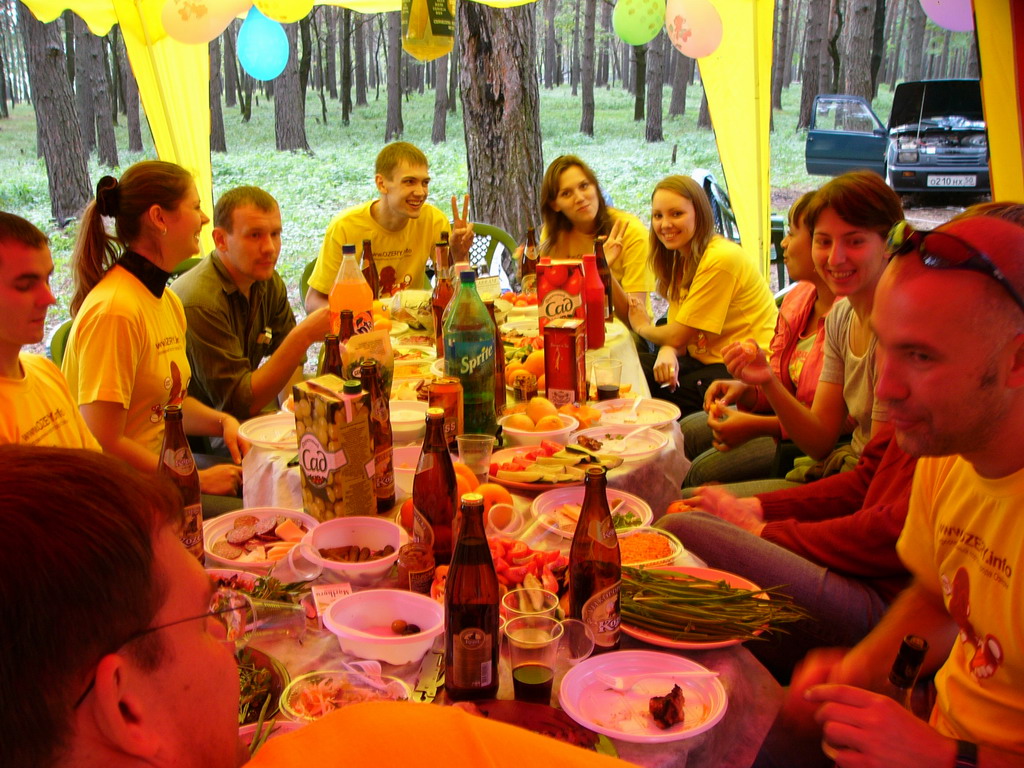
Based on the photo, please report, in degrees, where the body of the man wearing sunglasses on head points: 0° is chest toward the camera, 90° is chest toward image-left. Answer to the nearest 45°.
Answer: approximately 45°

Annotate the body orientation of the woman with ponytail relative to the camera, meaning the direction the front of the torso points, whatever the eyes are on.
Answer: to the viewer's right

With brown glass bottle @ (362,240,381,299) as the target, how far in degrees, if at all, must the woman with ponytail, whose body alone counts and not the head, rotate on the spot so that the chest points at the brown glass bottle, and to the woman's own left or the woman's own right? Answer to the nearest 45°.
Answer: approximately 45° to the woman's own left

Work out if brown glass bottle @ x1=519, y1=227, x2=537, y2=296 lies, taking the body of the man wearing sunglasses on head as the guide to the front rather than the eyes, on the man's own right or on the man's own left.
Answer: on the man's own right

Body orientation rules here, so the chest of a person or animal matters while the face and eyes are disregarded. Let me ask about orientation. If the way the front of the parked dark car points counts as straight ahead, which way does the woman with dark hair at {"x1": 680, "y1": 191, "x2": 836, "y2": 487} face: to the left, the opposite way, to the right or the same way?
to the right

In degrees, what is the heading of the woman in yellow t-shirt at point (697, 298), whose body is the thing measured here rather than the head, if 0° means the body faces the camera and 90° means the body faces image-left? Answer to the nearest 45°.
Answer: approximately 45°

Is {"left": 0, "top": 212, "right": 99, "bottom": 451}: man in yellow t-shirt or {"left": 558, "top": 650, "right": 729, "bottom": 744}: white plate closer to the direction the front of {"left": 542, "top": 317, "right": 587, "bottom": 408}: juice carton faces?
the white plate

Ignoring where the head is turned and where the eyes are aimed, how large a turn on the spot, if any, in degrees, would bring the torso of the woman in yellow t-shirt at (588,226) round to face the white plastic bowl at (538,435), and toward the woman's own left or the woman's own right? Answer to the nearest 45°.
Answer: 0° — they already face it

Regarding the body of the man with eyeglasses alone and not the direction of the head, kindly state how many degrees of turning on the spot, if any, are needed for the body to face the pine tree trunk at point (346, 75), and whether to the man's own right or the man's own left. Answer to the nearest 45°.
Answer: approximately 45° to the man's own left

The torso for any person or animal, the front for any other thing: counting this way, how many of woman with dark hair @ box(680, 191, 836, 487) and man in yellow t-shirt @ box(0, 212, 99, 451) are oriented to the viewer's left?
1

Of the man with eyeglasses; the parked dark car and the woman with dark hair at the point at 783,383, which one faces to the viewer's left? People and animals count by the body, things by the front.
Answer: the woman with dark hair
